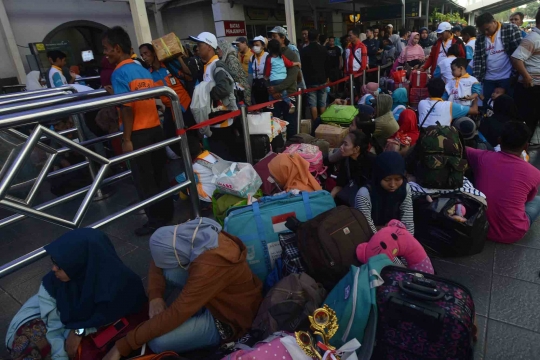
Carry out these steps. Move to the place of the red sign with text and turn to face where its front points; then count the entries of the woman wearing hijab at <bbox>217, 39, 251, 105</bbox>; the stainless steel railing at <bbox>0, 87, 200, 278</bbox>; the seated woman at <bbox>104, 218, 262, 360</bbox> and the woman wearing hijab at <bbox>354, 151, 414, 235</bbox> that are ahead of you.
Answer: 4

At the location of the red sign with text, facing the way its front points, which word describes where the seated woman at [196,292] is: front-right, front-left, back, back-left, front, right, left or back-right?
front

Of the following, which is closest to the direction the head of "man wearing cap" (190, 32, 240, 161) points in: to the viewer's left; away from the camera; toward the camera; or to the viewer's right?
to the viewer's left

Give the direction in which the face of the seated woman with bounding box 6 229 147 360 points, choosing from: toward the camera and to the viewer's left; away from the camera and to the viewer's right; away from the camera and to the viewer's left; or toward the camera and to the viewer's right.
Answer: toward the camera and to the viewer's left
